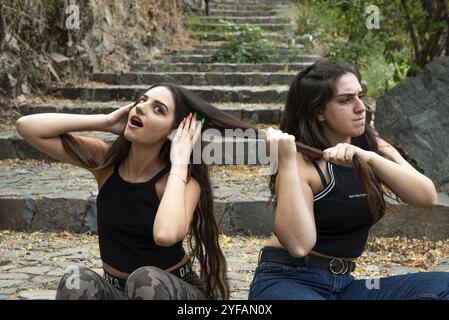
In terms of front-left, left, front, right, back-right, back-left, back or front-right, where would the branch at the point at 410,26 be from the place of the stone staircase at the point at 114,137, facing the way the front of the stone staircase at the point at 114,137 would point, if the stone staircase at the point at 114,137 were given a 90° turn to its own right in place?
back

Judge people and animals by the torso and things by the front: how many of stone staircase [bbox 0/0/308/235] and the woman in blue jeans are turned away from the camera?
0

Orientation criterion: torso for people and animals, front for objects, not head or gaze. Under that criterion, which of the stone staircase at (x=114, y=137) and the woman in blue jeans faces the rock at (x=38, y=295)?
the stone staircase

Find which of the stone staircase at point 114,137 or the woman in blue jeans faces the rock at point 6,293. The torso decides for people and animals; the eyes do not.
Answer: the stone staircase

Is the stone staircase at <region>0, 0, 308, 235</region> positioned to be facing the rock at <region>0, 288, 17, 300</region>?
yes

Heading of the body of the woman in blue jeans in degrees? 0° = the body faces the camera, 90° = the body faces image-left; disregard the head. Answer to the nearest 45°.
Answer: approximately 315°

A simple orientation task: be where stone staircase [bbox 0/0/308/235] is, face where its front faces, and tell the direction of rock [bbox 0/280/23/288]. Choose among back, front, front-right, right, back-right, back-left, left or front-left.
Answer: front

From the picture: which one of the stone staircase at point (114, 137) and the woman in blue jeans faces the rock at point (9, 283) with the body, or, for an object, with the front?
the stone staircase

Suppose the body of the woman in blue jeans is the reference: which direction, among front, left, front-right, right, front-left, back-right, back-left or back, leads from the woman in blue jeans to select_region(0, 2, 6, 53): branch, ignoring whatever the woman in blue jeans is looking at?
back

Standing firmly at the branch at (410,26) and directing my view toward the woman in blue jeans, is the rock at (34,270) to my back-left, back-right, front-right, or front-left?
front-right

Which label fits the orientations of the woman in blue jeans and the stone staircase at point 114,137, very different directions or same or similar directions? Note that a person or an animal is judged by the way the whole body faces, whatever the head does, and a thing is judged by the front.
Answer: same or similar directions

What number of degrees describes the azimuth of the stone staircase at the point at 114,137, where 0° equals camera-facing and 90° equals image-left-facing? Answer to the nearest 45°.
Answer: approximately 0°

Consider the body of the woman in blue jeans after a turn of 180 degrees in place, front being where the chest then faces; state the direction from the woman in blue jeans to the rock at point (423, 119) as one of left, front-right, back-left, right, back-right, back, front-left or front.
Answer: front-right
